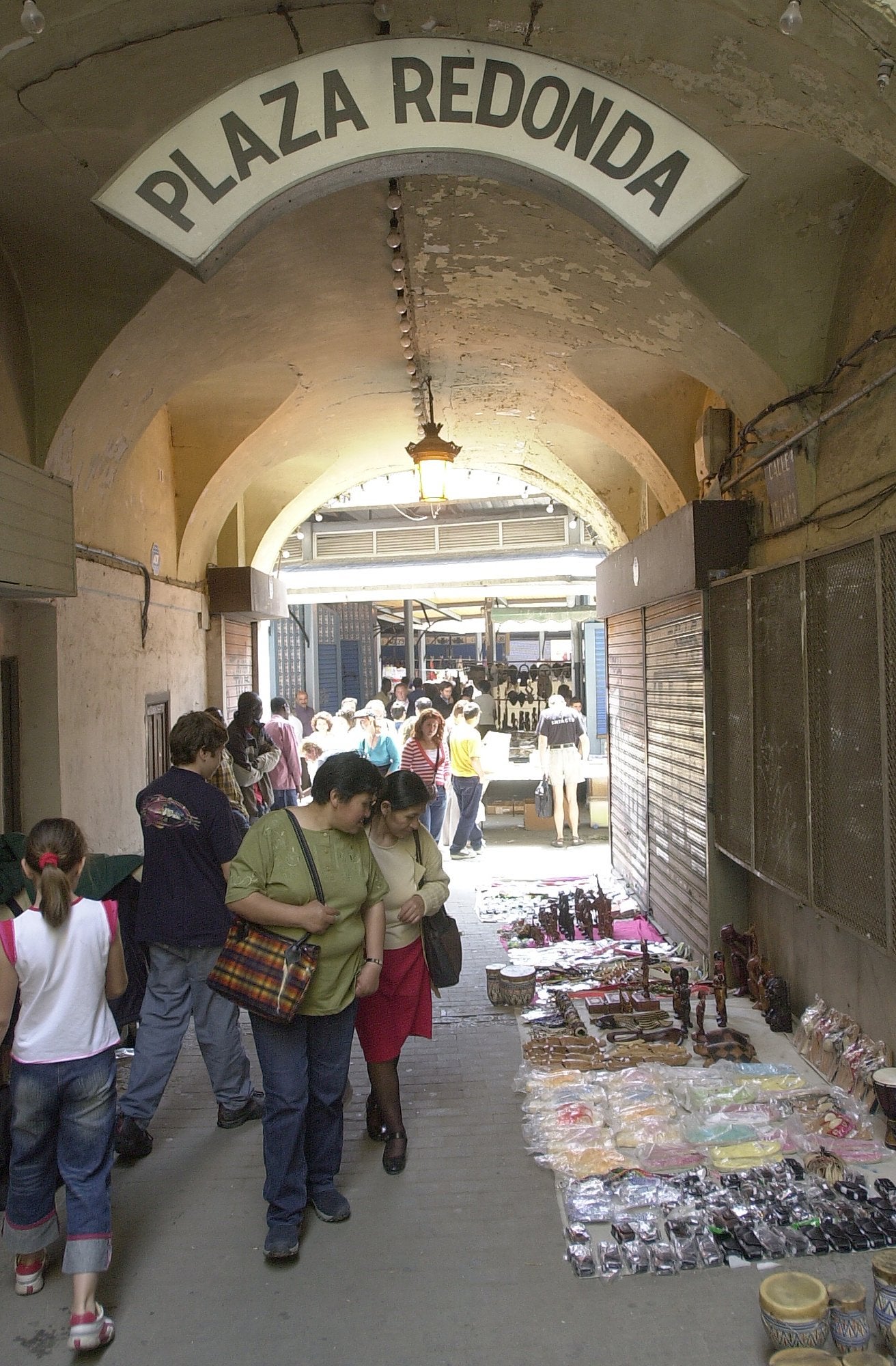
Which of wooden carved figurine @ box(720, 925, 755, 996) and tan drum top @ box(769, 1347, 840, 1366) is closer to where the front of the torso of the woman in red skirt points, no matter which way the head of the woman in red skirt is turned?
the tan drum top

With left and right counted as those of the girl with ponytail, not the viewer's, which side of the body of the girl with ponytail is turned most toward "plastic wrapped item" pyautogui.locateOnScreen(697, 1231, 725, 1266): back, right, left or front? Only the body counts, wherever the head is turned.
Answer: right

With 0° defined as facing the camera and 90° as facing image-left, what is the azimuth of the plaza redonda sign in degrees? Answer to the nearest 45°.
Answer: approximately 0°

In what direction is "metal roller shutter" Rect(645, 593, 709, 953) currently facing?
to the viewer's left

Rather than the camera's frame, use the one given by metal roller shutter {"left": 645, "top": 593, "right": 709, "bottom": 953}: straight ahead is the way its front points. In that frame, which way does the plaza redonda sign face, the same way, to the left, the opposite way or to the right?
to the left

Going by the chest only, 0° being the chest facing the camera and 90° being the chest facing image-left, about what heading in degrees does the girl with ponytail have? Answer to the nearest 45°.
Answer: approximately 180°

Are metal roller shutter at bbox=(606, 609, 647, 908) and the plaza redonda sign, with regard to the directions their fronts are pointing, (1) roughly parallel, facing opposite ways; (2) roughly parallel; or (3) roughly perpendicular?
roughly perpendicular

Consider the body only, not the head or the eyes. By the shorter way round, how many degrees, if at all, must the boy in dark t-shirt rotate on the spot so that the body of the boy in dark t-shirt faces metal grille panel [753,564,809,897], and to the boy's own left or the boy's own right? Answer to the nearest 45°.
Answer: approximately 45° to the boy's own right

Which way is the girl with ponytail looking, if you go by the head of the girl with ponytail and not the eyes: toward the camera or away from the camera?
away from the camera

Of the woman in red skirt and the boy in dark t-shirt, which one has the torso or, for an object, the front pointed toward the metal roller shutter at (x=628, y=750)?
the boy in dark t-shirt

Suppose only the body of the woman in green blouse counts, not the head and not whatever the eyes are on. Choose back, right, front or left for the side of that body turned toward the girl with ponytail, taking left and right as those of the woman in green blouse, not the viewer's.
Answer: right

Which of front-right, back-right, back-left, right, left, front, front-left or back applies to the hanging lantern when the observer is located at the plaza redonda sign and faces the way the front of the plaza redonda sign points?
back

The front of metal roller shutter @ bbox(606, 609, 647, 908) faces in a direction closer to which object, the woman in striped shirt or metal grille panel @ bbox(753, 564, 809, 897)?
the woman in striped shirt

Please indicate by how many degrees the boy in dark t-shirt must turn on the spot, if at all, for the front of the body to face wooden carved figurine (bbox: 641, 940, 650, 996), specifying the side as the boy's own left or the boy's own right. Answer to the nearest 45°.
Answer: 0° — they already face it

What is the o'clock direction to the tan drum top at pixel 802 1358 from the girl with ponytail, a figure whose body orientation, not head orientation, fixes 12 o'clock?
The tan drum top is roughly at 4 o'clock from the girl with ponytail.
